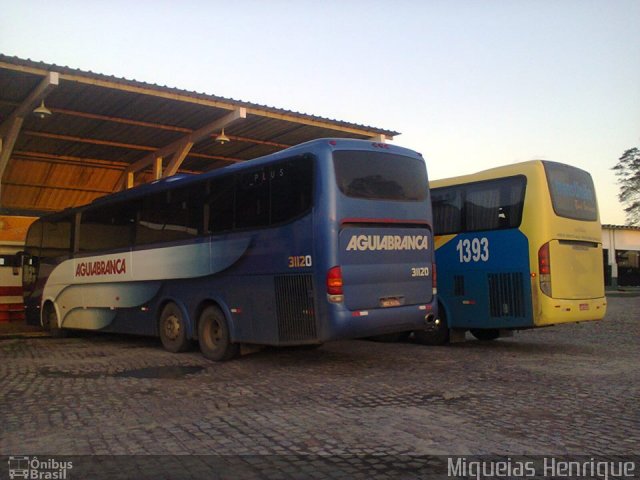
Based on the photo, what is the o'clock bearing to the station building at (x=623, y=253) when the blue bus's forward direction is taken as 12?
The station building is roughly at 3 o'clock from the blue bus.

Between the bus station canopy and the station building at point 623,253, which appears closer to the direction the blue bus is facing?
the bus station canopy

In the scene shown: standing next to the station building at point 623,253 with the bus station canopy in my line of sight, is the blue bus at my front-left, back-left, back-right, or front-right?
front-left

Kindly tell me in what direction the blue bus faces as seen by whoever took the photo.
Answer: facing away from the viewer and to the left of the viewer

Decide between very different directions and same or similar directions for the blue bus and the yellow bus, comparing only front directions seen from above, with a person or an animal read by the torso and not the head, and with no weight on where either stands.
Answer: same or similar directions

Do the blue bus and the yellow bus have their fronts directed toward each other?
no

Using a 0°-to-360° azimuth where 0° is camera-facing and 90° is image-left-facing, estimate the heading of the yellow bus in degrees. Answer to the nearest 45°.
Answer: approximately 135°

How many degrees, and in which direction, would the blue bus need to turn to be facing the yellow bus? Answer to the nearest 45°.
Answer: approximately 135° to its right

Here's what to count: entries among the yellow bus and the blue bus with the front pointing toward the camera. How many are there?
0

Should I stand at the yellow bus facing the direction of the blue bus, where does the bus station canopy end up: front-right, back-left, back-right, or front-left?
front-right

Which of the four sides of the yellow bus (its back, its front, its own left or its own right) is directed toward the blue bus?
left

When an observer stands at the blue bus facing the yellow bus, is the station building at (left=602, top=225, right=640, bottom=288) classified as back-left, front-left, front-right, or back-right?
front-left
